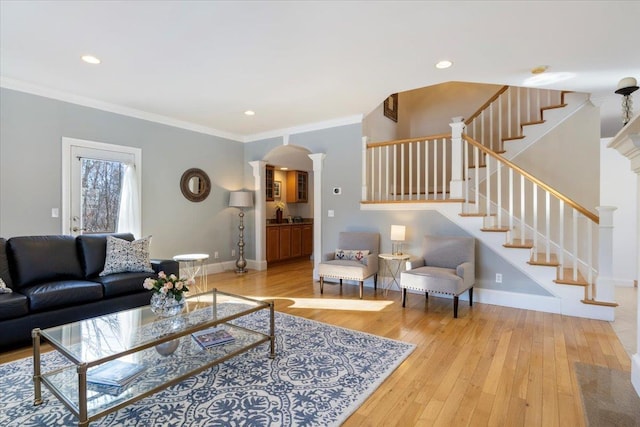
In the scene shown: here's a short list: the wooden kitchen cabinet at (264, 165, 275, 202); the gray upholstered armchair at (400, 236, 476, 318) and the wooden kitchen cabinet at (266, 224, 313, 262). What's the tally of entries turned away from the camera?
0

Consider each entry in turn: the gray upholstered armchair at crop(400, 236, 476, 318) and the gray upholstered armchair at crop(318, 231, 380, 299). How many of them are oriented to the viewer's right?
0

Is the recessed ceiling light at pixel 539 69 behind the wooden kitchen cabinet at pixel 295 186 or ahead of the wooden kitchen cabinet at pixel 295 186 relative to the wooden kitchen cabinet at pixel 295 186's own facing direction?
ahead

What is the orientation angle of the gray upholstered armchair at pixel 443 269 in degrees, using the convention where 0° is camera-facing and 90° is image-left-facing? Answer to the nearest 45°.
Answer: approximately 45°

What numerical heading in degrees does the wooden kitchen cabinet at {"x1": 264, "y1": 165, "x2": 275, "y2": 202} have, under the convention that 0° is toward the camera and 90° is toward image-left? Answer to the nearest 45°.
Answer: approximately 315°

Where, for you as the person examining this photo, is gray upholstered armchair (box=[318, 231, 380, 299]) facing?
facing the viewer and to the left of the viewer

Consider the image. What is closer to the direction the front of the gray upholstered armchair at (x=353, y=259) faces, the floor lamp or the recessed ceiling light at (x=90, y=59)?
the recessed ceiling light

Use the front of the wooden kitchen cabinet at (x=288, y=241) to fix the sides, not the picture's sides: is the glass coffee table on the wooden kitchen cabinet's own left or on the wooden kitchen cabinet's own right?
on the wooden kitchen cabinet's own right

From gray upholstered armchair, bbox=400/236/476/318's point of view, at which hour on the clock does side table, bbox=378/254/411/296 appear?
The side table is roughly at 3 o'clock from the gray upholstered armchair.

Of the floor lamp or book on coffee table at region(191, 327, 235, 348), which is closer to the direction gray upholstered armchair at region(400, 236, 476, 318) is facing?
the book on coffee table

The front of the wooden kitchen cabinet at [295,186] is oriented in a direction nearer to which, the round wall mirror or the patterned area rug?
the patterned area rug

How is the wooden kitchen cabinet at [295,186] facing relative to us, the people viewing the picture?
facing the viewer and to the right of the viewer
